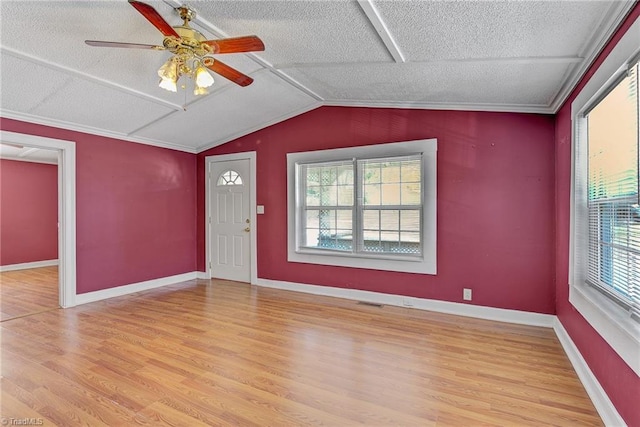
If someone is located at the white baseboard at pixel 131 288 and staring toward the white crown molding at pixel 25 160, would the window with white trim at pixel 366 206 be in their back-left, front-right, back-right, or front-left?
back-right

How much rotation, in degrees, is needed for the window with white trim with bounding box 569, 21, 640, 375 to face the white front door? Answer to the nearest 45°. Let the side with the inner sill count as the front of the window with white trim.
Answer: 0° — it already faces it

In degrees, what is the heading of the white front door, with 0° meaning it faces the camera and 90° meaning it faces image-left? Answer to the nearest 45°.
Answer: approximately 45°

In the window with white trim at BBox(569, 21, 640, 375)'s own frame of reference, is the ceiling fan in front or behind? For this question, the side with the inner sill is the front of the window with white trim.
in front

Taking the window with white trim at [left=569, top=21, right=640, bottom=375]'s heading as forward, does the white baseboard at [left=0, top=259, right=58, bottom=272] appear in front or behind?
in front

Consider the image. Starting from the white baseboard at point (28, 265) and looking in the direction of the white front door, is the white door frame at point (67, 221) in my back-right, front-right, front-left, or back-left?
front-right

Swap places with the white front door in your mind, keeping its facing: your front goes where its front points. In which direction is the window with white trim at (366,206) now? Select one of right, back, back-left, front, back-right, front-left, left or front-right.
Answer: left

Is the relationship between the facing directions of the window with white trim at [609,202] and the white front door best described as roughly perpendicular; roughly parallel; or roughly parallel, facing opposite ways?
roughly perpendicular

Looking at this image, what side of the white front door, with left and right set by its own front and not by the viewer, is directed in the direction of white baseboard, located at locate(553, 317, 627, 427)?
left

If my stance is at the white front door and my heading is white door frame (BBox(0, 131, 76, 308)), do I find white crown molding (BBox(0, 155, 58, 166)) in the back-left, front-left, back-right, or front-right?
front-right

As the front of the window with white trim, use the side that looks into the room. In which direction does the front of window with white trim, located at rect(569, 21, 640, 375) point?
to the viewer's left

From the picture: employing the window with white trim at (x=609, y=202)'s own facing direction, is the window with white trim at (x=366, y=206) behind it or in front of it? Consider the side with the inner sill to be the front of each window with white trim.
in front

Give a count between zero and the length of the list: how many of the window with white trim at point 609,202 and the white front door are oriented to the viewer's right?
0

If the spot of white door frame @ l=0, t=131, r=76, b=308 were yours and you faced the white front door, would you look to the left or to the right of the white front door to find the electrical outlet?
right
